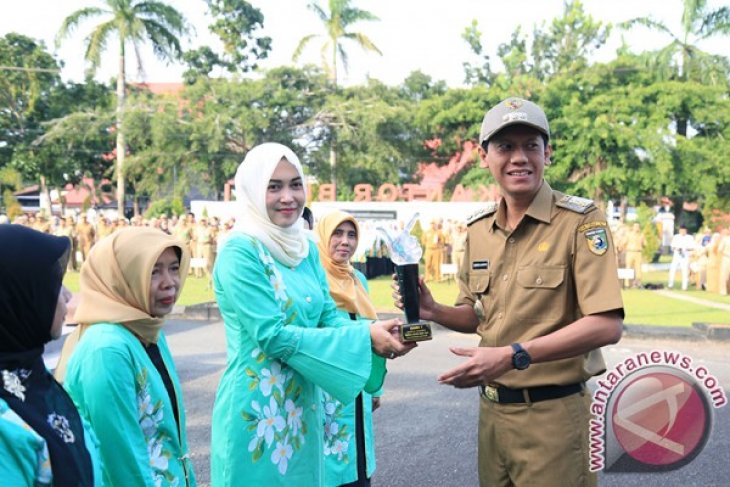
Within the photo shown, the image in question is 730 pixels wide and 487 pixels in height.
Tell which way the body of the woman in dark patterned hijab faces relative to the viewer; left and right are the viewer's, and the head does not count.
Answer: facing to the right of the viewer

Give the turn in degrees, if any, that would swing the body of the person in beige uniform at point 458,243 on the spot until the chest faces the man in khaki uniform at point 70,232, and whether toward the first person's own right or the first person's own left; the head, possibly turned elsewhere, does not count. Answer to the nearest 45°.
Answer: approximately 90° to the first person's own right

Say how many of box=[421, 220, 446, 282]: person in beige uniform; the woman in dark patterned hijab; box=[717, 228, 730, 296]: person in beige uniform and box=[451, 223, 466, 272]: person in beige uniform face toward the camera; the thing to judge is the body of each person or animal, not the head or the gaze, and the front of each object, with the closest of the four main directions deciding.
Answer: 3

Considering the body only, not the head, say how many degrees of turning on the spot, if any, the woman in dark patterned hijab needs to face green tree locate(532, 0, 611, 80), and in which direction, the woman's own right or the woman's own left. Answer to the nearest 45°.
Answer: approximately 45° to the woman's own left

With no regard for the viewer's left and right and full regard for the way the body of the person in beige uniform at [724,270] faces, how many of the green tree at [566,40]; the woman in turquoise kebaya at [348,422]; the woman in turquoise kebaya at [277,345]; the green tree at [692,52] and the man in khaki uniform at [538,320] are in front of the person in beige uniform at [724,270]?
3

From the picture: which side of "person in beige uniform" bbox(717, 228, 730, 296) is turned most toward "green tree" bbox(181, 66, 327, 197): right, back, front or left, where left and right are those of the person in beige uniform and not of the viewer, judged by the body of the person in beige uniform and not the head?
right

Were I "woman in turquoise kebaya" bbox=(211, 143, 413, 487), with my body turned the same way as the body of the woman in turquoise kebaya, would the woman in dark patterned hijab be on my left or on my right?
on my right

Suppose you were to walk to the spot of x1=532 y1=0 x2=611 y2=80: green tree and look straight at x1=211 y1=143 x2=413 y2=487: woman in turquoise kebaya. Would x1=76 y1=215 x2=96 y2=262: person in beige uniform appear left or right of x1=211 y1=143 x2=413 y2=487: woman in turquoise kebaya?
right

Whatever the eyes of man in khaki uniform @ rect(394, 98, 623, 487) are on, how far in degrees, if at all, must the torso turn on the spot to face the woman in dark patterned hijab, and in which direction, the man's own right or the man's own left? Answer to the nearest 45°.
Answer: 0° — they already face them

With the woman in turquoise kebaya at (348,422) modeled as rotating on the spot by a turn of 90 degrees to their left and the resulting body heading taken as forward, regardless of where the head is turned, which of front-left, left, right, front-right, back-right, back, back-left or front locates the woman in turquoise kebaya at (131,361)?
back

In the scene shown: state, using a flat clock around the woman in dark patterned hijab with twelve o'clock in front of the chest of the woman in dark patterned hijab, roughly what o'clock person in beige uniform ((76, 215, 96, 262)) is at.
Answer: The person in beige uniform is roughly at 9 o'clock from the woman in dark patterned hijab.

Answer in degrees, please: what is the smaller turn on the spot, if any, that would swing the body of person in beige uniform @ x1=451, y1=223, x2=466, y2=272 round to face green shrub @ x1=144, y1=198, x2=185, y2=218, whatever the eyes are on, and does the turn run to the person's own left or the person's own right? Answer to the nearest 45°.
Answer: approximately 135° to the person's own right
